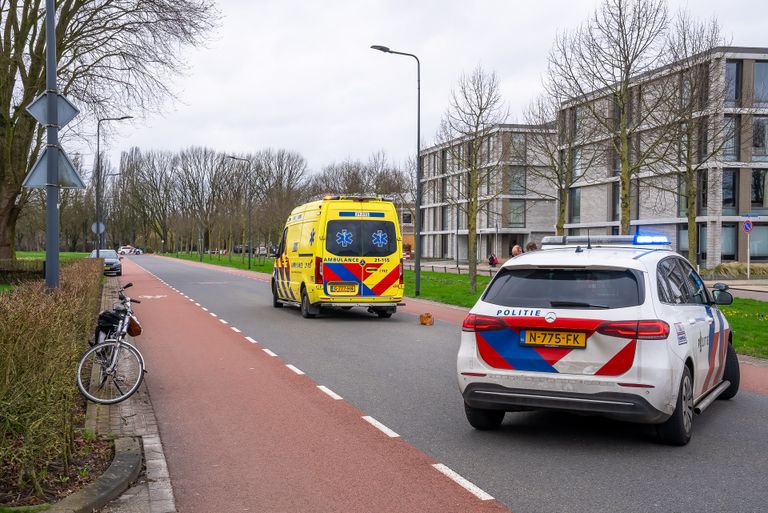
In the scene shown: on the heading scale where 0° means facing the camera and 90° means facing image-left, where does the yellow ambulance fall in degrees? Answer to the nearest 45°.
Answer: approximately 135°

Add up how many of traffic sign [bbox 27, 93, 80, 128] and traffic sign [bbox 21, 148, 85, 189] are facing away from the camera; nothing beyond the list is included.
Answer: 2

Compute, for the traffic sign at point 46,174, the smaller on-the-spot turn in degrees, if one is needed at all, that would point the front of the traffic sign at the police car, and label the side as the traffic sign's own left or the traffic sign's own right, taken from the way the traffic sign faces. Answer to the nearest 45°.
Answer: approximately 135° to the traffic sign's own right

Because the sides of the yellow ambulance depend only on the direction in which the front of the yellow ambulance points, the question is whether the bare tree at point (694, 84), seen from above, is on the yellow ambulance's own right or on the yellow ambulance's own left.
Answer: on the yellow ambulance's own right

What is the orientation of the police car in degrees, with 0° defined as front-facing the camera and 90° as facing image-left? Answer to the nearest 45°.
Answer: approximately 225°

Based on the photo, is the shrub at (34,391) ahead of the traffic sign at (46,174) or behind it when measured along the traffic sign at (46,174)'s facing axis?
behind

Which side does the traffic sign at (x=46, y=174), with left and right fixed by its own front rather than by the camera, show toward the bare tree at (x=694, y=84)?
right

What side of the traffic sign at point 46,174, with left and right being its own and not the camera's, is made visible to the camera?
back

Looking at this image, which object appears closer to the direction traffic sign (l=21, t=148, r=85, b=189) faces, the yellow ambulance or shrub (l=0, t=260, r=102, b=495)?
the yellow ambulance

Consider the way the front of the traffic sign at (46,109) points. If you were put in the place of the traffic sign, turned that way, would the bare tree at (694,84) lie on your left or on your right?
on your right

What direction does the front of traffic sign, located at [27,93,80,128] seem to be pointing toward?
away from the camera
